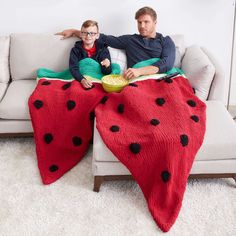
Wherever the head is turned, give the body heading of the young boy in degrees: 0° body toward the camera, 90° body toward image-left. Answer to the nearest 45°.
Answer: approximately 0°

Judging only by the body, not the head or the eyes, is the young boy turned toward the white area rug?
yes

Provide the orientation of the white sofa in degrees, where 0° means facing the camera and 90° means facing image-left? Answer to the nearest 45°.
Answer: approximately 0°
